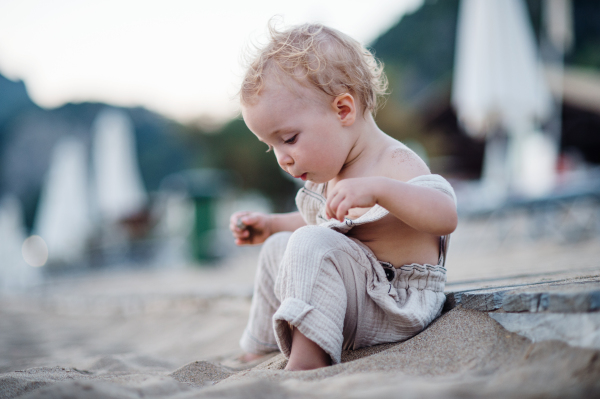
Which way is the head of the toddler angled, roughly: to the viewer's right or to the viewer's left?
to the viewer's left

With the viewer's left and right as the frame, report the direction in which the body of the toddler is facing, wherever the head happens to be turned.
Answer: facing the viewer and to the left of the viewer

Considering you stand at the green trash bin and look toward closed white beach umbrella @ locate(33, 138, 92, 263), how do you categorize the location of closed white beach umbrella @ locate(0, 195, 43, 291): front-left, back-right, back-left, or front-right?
front-left
